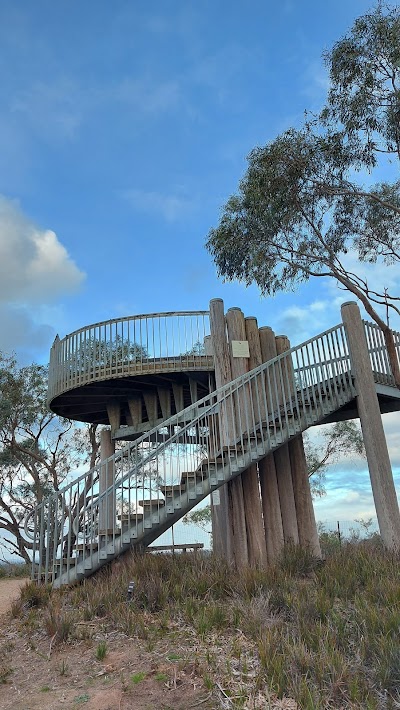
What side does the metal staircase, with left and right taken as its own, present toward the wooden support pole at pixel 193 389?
right

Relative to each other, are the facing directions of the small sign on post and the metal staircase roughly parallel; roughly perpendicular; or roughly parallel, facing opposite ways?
roughly perpendicular

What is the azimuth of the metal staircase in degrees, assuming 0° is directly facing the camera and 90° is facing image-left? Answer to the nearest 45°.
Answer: approximately 90°

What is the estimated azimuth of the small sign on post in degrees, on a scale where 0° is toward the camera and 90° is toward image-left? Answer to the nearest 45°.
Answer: approximately 0°

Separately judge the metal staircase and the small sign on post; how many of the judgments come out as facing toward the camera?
1

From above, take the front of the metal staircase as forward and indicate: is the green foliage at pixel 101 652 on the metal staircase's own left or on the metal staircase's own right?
on the metal staircase's own left

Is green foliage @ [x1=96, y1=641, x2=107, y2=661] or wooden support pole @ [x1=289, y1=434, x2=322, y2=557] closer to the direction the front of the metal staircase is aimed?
the green foliage
